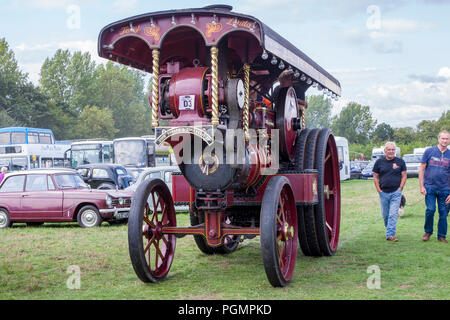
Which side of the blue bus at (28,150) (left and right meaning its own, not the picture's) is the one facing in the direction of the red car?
right

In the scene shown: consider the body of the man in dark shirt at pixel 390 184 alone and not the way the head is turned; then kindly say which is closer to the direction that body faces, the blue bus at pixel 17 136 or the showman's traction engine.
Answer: the showman's traction engine

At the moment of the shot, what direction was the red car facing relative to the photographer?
facing the viewer and to the right of the viewer

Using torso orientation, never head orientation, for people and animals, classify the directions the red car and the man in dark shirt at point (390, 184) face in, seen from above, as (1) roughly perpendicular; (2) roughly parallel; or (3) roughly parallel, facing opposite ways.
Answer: roughly perpendicular

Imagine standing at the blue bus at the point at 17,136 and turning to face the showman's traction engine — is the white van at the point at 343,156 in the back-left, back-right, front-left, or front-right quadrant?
front-left

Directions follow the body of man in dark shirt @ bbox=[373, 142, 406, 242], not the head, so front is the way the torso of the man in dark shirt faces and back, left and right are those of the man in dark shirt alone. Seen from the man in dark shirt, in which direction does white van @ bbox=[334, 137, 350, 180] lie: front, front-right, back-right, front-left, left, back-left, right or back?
back

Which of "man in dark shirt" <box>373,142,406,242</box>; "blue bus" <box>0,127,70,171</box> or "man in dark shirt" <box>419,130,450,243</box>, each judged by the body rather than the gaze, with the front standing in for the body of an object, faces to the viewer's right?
the blue bus

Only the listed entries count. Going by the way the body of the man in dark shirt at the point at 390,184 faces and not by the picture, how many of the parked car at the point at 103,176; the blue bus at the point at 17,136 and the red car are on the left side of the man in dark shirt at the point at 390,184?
0

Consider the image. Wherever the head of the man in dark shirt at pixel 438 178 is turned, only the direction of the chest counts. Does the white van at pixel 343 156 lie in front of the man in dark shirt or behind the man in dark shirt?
behind

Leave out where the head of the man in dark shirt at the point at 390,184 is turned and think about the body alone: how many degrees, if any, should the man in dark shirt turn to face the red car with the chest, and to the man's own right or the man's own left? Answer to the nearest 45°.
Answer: approximately 90° to the man's own right

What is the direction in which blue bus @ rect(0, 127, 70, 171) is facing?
to the viewer's right

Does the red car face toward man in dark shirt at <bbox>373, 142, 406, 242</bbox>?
yes

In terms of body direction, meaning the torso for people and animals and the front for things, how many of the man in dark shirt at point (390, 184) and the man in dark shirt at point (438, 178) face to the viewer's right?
0

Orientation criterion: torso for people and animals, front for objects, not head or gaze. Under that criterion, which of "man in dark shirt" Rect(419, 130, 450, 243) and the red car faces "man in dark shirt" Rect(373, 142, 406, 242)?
the red car

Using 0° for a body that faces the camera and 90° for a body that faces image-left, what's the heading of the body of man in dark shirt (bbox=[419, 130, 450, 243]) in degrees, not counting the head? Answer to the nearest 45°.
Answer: approximately 0°

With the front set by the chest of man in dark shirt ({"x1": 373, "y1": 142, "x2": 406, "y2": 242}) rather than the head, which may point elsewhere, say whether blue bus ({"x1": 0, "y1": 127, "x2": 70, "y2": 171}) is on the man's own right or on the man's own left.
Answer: on the man's own right
